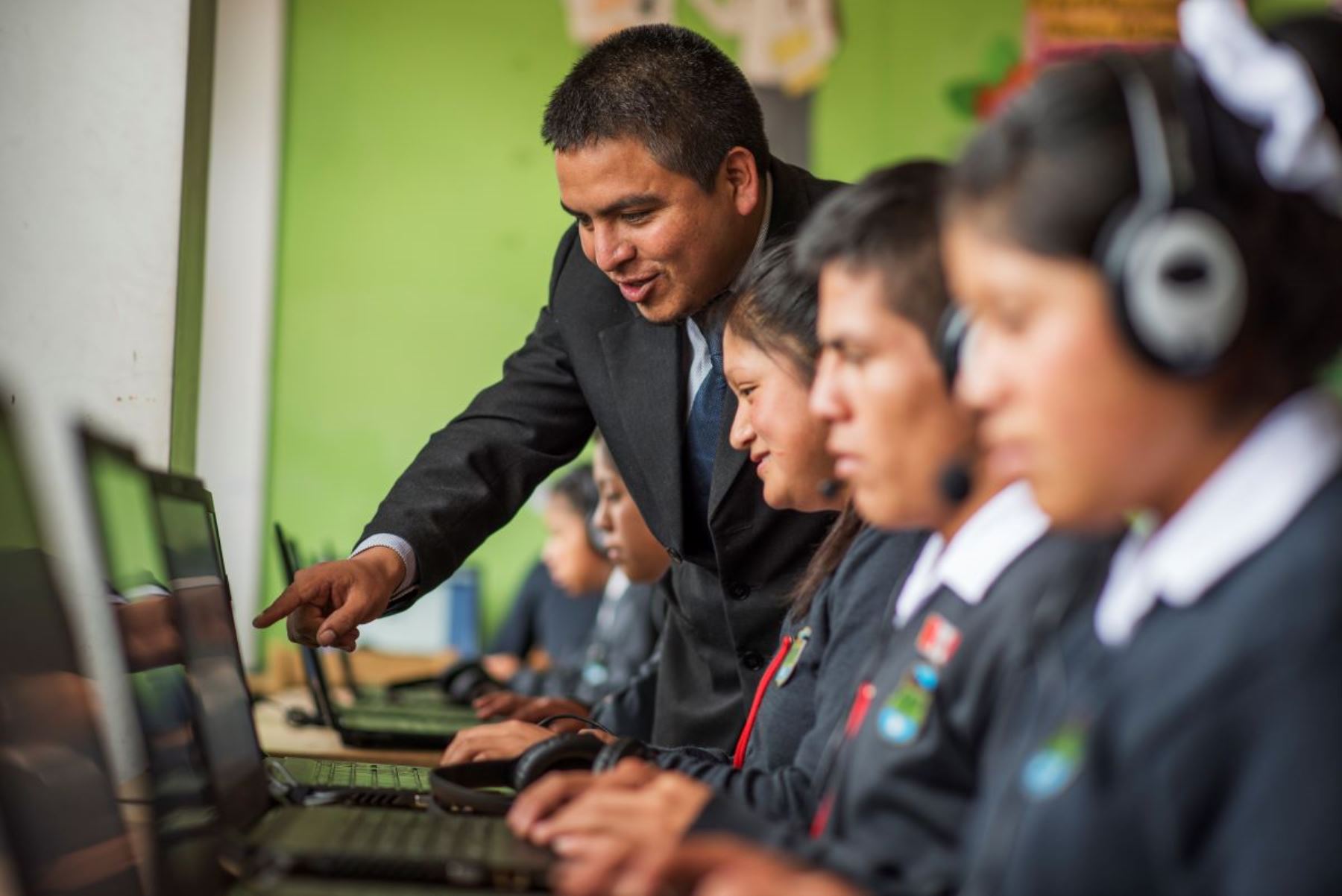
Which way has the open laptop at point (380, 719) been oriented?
to the viewer's right

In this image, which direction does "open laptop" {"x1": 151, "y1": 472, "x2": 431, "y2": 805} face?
to the viewer's right

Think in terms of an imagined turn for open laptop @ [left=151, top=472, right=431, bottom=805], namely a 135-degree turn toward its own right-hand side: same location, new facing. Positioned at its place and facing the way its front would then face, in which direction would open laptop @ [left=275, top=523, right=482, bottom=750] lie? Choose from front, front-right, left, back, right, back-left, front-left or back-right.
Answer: back-right

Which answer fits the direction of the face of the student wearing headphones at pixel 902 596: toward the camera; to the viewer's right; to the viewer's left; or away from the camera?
to the viewer's left

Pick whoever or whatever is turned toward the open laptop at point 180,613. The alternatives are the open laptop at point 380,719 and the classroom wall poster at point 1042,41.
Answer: the classroom wall poster

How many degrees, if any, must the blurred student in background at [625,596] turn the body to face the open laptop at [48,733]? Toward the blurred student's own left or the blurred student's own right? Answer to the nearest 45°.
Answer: approximately 45° to the blurred student's own left

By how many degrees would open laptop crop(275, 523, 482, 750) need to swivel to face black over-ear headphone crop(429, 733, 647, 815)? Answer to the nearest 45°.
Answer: approximately 90° to its right

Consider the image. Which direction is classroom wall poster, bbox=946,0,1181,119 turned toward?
toward the camera

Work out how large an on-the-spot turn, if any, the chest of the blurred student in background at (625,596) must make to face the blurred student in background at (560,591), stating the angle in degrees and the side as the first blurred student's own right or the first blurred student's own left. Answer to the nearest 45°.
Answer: approximately 135° to the first blurred student's own right

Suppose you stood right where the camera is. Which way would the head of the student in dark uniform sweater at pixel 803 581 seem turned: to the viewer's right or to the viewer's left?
to the viewer's left

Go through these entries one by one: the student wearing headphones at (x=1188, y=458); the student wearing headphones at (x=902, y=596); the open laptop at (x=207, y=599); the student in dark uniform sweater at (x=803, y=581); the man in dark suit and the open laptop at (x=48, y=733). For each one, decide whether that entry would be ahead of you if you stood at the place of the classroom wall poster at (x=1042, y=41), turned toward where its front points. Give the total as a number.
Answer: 6

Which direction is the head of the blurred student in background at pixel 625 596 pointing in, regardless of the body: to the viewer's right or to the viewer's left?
to the viewer's left

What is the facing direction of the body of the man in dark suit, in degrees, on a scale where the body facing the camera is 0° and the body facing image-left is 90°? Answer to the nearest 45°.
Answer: approximately 45°

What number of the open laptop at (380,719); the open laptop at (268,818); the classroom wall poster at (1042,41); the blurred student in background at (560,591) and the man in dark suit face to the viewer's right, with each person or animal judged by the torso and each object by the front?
2

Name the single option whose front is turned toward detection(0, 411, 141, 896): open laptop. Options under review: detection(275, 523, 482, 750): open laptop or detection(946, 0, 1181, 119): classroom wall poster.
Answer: the classroom wall poster
